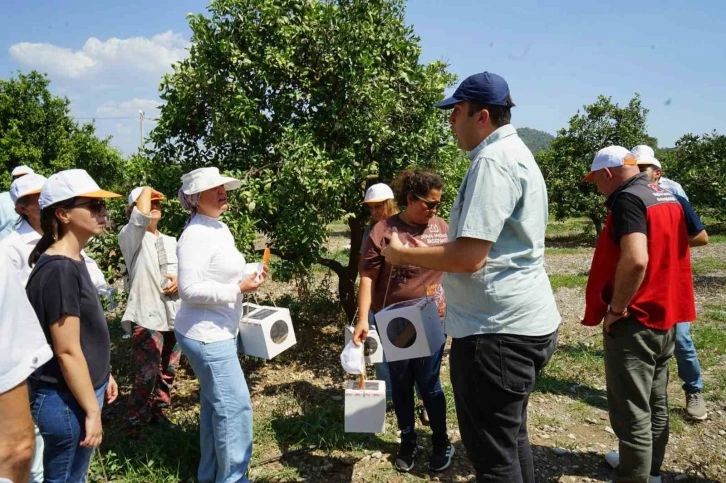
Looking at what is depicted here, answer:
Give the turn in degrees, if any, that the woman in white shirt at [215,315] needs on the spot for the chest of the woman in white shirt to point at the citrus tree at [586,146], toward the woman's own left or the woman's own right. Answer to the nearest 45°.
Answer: approximately 45° to the woman's own left

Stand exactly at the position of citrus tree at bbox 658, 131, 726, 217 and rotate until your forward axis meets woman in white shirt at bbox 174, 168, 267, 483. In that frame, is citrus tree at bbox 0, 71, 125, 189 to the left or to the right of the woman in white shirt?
right

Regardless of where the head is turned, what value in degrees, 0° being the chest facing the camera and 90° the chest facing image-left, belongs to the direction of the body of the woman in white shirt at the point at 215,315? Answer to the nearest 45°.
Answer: approximately 270°

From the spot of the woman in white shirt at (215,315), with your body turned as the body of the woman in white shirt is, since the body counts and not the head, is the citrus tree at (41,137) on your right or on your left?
on your left

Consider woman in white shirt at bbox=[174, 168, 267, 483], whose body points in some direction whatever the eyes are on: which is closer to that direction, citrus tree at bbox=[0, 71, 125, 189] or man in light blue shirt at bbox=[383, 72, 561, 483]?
the man in light blue shirt

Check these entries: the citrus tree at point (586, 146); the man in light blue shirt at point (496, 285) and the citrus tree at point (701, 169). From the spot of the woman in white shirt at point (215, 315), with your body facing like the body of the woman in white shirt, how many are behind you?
0

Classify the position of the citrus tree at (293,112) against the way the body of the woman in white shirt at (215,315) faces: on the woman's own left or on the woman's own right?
on the woman's own left

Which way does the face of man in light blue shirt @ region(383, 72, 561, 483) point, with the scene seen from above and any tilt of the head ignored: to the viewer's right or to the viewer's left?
to the viewer's left
